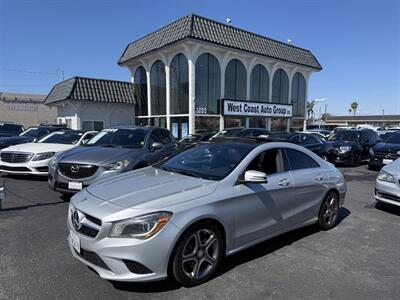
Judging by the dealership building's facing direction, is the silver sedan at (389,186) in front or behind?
in front

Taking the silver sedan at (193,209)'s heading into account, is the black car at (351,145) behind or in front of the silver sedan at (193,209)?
behind

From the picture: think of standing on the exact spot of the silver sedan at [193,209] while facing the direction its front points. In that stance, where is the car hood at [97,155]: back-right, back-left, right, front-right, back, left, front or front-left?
right

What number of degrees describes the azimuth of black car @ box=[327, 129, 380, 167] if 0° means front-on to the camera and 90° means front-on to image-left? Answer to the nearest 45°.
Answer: approximately 45°

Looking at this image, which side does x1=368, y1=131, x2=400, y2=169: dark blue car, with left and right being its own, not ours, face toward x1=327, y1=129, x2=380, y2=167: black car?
right

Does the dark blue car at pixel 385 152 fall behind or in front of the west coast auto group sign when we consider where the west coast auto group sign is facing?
in front

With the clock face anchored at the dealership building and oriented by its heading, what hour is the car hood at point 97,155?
The car hood is roughly at 2 o'clock from the dealership building.

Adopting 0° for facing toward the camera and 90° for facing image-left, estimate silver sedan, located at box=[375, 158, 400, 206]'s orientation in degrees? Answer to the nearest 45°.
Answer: approximately 45°

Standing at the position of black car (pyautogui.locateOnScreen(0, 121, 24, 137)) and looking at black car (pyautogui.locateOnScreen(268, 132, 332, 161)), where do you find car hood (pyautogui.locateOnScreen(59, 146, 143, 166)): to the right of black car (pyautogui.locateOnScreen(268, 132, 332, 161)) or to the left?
right

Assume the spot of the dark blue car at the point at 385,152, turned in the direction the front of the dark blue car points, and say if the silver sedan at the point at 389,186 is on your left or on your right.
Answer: on your left
